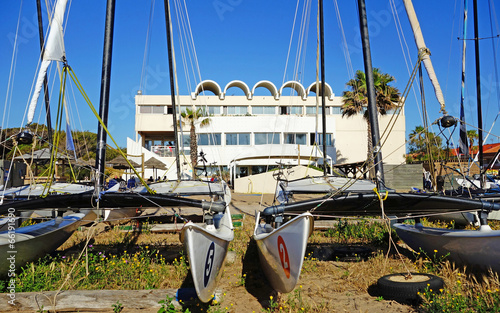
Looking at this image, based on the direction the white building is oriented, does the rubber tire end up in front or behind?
in front

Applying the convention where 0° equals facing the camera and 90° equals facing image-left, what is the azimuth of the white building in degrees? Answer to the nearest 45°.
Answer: approximately 0°
